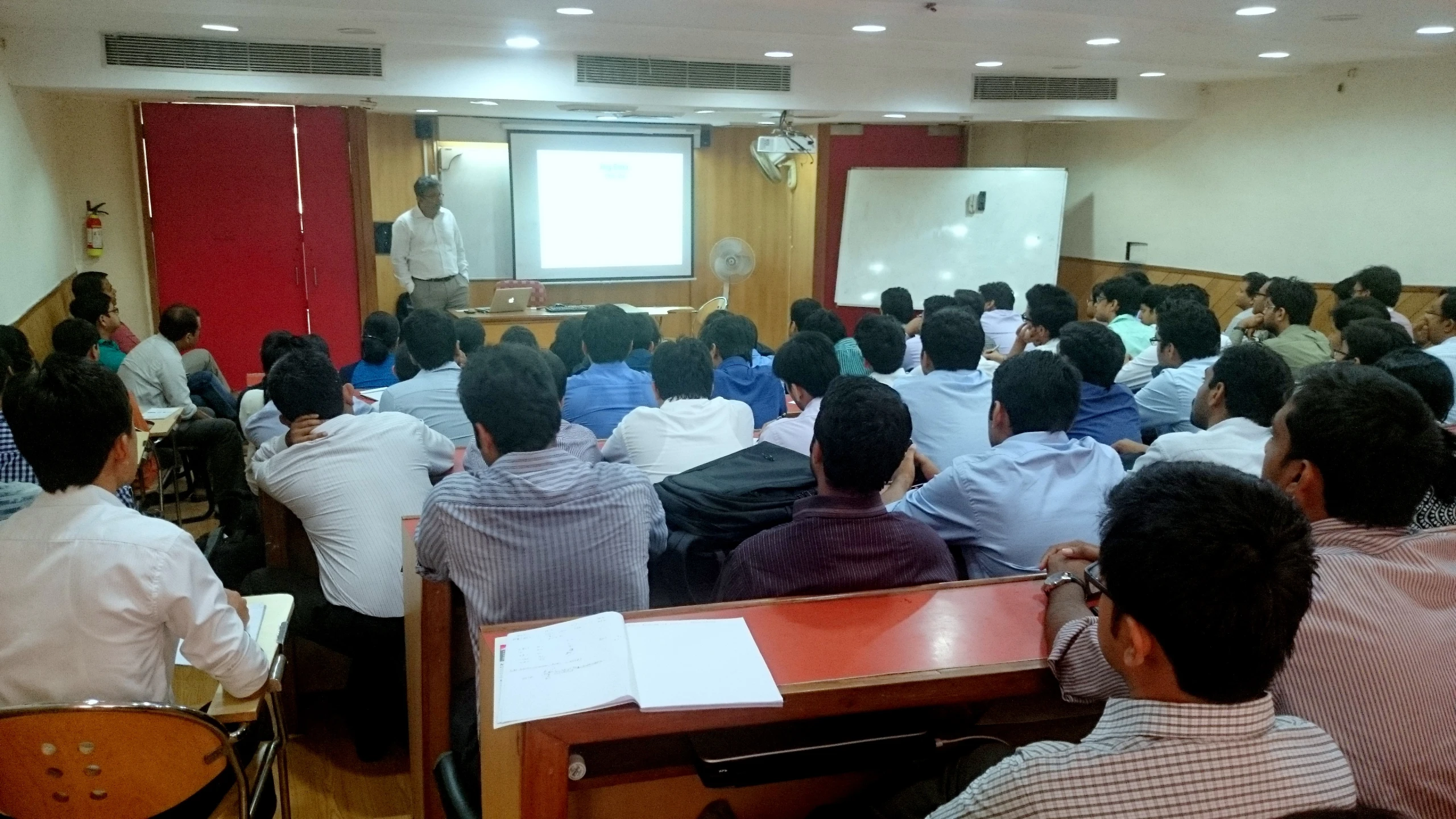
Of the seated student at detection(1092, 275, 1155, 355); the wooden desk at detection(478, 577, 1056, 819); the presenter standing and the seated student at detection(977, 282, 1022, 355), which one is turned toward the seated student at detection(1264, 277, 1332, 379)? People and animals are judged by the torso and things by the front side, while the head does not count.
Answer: the presenter standing

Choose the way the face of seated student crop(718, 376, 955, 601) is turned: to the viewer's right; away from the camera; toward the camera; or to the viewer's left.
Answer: away from the camera

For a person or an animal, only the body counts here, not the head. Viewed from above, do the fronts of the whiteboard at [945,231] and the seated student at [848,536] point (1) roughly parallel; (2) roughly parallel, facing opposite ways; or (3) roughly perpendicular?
roughly parallel, facing opposite ways

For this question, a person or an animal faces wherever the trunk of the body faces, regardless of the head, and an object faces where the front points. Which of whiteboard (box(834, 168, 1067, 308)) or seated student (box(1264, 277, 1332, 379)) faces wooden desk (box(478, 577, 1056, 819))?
the whiteboard

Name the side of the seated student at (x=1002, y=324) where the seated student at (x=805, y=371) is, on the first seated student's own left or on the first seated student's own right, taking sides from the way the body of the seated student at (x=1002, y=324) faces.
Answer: on the first seated student's own left

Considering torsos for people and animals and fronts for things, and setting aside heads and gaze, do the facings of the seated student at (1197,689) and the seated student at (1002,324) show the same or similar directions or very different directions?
same or similar directions

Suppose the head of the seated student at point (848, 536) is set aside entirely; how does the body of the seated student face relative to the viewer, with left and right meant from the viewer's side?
facing away from the viewer

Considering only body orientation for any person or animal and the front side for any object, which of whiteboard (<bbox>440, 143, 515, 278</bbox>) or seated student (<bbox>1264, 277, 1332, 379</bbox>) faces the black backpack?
the whiteboard

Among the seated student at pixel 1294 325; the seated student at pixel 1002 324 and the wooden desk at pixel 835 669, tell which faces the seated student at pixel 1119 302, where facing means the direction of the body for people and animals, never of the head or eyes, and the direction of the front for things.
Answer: the seated student at pixel 1294 325

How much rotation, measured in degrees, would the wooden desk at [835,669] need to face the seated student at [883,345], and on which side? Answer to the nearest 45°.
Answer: approximately 180°

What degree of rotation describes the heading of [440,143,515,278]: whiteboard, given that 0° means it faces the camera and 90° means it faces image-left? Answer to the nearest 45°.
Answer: approximately 0°

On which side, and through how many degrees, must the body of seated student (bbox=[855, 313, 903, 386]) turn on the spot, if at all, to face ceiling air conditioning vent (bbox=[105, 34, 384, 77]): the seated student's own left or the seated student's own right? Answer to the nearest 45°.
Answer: approximately 90° to the seated student's own left

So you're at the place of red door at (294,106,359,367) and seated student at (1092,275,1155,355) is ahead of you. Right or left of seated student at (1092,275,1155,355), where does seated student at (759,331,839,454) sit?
right

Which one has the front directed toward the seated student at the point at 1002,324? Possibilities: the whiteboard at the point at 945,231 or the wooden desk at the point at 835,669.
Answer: the whiteboard

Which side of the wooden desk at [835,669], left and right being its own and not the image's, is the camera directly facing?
front

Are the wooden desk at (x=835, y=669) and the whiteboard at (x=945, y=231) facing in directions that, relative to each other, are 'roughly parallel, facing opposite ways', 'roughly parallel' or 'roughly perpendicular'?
roughly parallel

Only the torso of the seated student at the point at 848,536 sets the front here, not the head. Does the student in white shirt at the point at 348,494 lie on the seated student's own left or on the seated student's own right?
on the seated student's own left

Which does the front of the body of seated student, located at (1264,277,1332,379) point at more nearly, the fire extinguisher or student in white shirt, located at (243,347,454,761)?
the fire extinguisher

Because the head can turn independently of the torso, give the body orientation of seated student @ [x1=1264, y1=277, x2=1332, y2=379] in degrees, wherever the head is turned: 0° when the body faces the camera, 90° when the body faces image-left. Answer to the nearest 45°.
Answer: approximately 135°

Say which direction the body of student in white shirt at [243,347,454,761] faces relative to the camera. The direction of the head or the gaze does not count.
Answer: away from the camera
